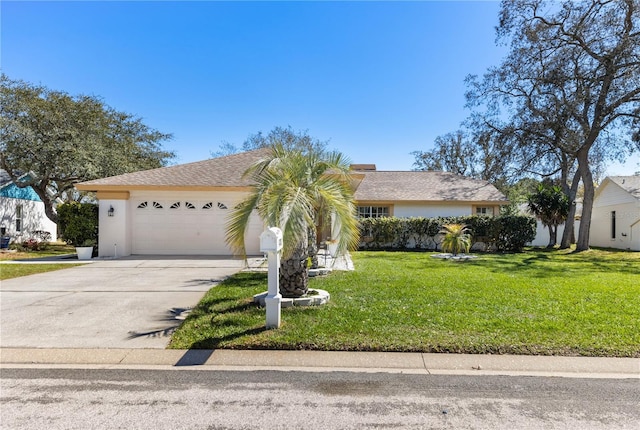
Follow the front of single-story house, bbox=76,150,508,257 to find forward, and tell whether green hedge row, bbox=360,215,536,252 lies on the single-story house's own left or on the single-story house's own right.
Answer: on the single-story house's own left

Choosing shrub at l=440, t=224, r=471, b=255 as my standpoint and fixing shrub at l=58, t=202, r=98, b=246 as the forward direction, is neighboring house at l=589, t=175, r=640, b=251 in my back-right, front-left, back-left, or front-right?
back-right

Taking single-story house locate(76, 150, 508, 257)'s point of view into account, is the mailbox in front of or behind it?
in front

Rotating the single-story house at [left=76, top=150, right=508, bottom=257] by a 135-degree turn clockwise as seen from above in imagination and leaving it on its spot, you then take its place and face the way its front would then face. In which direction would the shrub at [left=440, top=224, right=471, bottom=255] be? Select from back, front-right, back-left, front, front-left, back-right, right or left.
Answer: back-right

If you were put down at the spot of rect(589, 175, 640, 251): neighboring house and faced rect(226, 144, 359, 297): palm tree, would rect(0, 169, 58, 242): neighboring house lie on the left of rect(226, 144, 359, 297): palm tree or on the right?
right

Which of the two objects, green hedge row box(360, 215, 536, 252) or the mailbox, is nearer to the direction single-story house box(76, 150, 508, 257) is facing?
the mailbox

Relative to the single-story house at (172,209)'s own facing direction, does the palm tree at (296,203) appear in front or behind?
in front

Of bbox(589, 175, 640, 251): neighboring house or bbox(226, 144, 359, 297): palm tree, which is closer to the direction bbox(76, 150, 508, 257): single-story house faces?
the palm tree

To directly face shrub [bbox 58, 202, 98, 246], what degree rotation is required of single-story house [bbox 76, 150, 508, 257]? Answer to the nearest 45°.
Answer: approximately 90° to its right

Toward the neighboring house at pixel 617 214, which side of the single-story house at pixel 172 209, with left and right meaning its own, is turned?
left

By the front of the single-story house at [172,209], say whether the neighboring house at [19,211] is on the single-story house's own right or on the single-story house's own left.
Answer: on the single-story house's own right
